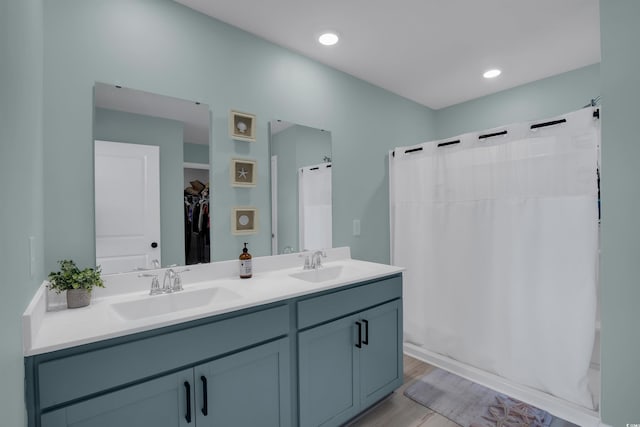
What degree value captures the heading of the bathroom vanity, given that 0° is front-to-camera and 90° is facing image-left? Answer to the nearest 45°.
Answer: approximately 315°

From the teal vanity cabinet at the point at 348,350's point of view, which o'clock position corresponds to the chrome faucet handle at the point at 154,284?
The chrome faucet handle is roughly at 4 o'clock from the teal vanity cabinet.

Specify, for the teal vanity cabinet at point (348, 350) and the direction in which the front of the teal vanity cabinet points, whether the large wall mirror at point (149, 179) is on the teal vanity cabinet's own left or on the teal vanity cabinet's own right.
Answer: on the teal vanity cabinet's own right
